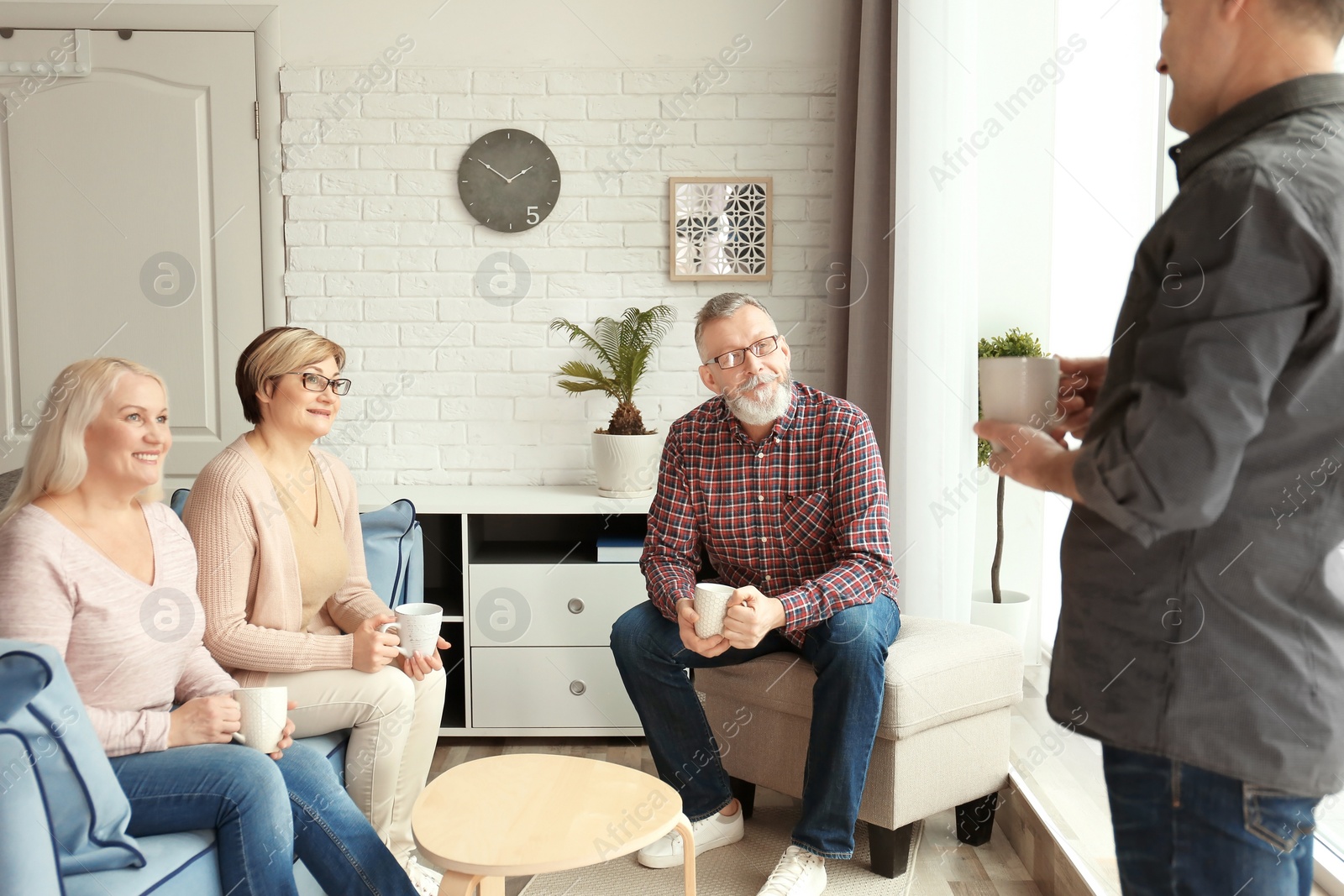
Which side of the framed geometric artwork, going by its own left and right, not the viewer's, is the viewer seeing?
front

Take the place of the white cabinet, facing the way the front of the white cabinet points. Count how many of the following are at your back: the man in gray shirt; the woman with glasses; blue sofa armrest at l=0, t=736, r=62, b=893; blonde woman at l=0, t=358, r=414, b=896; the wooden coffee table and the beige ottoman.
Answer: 0

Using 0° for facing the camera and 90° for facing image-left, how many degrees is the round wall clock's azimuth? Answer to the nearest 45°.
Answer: approximately 0°

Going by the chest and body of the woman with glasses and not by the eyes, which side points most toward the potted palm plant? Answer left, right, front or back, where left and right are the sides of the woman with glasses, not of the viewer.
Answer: left

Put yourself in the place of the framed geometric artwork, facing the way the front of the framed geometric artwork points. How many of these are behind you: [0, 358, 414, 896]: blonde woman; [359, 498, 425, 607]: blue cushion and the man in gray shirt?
0

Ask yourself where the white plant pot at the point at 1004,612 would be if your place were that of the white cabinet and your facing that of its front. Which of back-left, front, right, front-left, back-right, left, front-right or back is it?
left

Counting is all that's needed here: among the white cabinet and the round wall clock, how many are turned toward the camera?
2

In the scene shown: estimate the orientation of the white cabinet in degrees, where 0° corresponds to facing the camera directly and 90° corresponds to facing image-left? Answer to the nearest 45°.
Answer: approximately 0°

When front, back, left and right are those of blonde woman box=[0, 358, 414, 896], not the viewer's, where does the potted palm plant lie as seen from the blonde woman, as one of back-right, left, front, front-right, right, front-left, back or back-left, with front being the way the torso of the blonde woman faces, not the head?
left

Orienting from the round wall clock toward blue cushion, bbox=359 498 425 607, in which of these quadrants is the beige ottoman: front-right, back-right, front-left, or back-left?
front-left

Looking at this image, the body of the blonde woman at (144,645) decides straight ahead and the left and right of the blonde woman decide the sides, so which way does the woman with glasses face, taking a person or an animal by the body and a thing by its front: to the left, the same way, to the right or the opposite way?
the same way

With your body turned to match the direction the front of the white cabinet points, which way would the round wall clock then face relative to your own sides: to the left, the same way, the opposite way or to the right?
the same way

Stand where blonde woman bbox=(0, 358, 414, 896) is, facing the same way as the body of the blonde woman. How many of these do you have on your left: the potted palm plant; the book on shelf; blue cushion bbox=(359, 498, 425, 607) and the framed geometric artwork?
4

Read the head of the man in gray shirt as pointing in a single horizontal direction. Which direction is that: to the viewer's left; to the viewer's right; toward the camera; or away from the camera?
to the viewer's left

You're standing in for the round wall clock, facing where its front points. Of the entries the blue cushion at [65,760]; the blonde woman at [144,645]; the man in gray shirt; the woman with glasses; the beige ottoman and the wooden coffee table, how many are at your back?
0

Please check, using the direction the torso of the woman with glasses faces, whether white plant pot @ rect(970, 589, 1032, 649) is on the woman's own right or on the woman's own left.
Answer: on the woman's own left

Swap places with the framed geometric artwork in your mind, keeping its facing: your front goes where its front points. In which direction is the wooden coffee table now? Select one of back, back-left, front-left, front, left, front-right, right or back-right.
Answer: front
